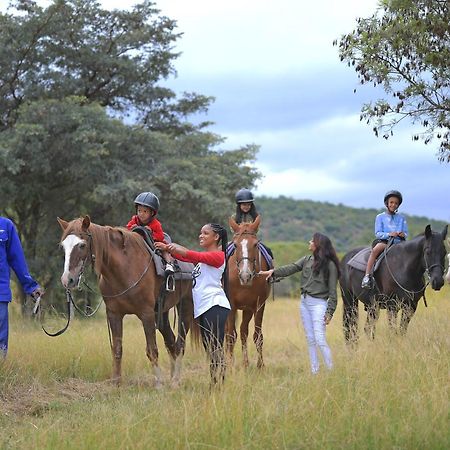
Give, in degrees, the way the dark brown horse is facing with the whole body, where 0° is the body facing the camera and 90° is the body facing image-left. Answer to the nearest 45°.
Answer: approximately 315°

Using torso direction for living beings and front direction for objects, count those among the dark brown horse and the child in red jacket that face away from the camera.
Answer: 0

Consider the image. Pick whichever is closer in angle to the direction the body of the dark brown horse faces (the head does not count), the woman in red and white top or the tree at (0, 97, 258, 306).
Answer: the woman in red and white top

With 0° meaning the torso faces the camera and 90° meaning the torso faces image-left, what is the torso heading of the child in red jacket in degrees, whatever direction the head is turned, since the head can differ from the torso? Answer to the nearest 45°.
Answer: approximately 45°

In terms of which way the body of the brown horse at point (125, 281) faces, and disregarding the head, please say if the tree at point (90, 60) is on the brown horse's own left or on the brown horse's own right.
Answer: on the brown horse's own right

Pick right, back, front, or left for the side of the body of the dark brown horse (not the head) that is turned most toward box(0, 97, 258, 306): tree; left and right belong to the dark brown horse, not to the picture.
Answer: back

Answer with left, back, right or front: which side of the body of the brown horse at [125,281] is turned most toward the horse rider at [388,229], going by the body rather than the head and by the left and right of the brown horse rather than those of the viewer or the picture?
back

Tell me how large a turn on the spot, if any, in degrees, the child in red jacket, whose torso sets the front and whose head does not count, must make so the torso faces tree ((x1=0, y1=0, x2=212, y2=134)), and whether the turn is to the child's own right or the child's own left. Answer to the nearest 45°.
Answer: approximately 135° to the child's own right

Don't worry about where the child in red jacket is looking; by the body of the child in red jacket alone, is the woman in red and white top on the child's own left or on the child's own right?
on the child's own left

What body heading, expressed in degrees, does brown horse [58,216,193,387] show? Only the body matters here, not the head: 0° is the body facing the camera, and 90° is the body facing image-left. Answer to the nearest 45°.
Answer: approximately 45°
